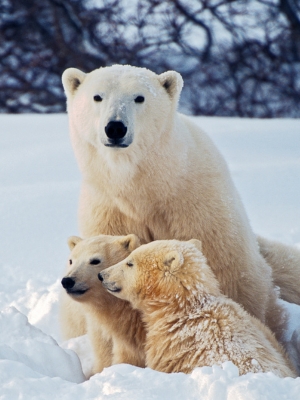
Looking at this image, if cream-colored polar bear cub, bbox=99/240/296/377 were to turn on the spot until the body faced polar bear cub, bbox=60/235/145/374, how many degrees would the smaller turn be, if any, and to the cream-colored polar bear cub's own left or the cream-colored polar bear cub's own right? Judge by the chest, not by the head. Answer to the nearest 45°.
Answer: approximately 45° to the cream-colored polar bear cub's own right

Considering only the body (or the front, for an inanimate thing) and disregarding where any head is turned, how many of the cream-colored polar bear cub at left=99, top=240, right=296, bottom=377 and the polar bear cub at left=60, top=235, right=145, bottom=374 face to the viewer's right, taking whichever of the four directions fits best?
0

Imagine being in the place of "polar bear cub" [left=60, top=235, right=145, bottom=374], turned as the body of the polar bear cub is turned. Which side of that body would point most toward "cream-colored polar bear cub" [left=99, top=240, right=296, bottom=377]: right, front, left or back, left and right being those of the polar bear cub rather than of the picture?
left

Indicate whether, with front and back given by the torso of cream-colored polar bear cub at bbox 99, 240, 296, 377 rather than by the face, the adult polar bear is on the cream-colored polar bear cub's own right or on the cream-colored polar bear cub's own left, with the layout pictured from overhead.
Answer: on the cream-colored polar bear cub's own right

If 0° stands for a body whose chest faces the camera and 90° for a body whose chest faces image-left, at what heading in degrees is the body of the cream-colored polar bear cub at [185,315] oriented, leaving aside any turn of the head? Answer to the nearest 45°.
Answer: approximately 90°
